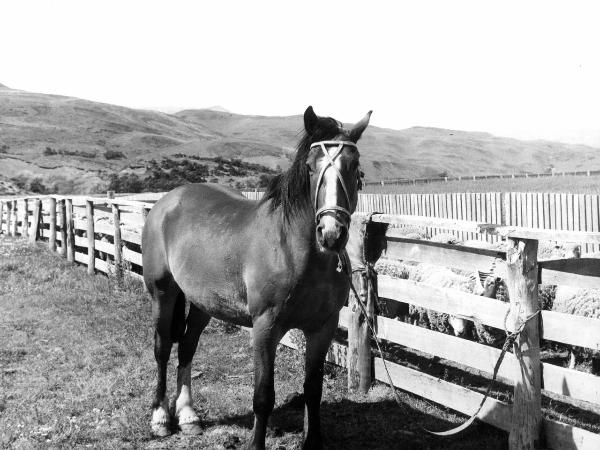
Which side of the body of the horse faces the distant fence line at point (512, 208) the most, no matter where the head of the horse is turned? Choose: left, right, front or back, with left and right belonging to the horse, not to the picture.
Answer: left

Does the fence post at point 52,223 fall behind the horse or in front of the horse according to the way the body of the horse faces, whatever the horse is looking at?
behind

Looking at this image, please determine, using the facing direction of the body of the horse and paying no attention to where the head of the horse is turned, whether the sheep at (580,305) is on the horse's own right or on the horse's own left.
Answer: on the horse's own left

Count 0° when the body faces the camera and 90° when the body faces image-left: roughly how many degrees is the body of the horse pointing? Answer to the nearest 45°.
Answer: approximately 315°

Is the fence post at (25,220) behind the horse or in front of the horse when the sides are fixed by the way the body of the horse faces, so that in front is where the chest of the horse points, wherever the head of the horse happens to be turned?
behind

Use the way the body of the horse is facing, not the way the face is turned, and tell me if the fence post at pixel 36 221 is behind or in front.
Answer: behind
